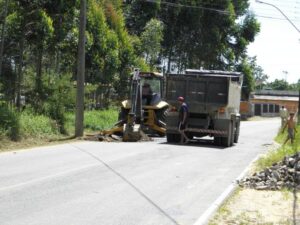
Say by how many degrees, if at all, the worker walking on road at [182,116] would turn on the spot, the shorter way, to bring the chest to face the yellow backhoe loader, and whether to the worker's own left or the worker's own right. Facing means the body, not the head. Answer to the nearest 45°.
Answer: approximately 45° to the worker's own right

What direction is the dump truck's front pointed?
away from the camera

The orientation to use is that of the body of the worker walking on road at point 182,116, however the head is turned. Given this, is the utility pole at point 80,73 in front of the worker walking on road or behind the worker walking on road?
in front

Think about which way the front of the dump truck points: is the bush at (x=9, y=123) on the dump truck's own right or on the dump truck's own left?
on the dump truck's own left

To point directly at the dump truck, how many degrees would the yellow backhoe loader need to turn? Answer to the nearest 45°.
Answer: approximately 135° to its right

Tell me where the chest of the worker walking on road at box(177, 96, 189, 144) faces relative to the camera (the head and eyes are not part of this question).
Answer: to the viewer's left

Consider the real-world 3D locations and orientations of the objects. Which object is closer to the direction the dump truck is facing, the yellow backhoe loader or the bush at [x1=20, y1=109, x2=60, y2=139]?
the yellow backhoe loader
